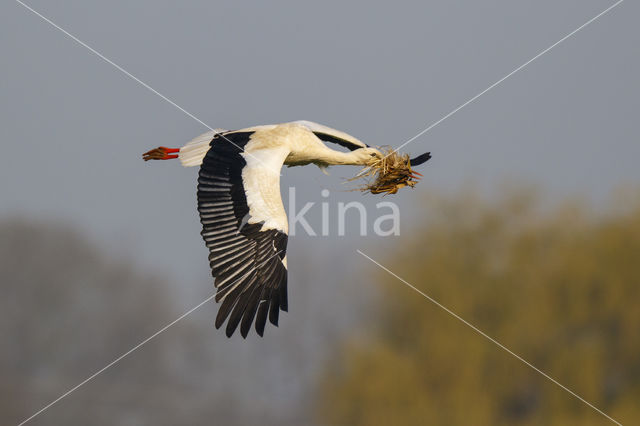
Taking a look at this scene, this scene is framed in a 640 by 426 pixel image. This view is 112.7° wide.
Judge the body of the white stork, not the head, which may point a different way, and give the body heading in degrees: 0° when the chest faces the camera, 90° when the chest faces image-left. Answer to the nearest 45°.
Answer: approximately 270°
